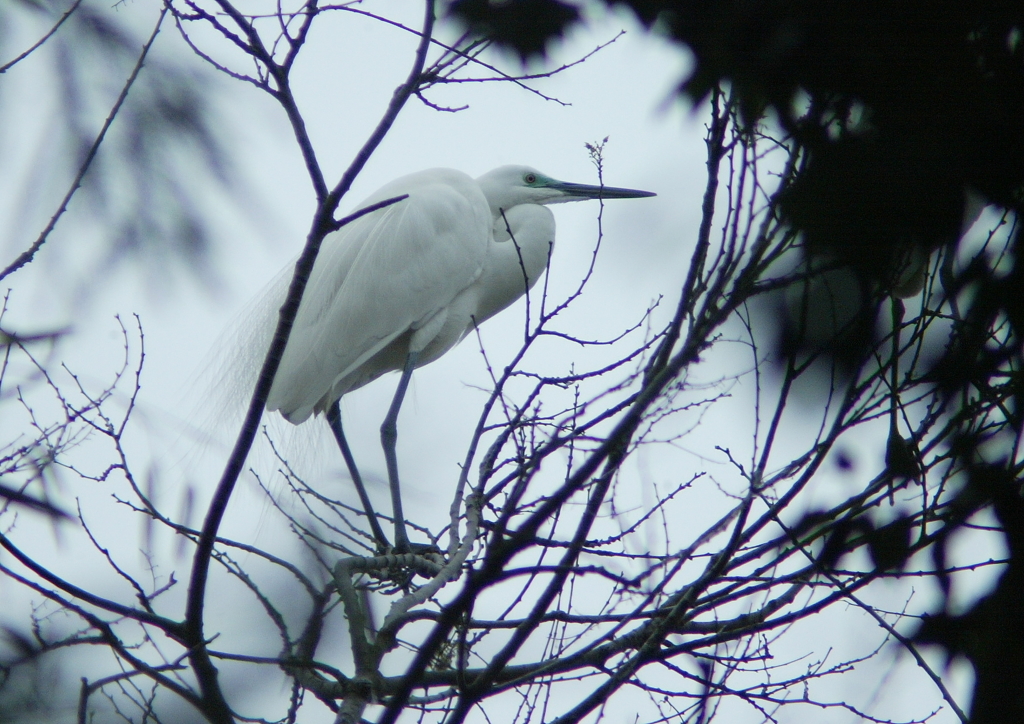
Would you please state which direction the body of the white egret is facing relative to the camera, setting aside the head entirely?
to the viewer's right
